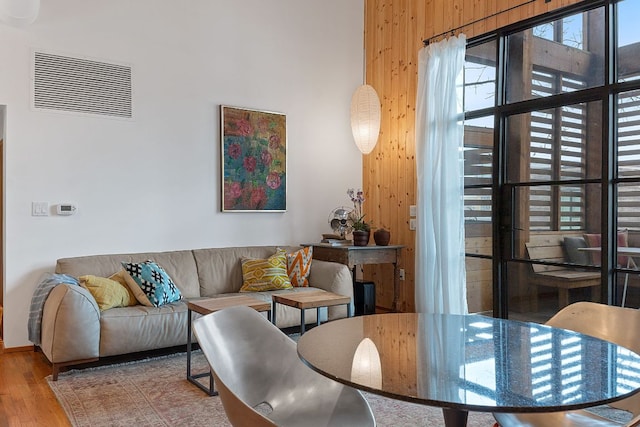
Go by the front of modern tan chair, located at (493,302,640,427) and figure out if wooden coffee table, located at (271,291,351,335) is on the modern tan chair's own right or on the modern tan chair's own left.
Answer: on the modern tan chair's own right

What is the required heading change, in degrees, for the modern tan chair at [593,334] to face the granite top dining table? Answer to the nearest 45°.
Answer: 0° — it already faces it

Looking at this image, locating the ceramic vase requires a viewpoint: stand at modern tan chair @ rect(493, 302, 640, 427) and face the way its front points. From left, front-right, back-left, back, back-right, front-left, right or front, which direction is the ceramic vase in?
right

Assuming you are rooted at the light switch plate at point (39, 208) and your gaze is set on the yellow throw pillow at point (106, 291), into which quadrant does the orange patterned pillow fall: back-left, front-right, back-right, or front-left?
front-left

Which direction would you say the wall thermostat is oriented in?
toward the camera

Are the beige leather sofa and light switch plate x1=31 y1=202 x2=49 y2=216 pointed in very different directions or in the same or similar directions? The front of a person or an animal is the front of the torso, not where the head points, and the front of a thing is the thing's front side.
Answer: same or similar directions

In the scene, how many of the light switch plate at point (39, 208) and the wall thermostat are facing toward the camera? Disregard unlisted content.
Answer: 2

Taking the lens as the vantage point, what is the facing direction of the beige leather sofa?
facing the viewer and to the right of the viewer

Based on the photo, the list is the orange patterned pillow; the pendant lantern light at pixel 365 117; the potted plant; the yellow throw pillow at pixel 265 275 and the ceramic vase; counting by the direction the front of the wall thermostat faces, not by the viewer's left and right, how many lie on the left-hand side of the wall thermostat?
5

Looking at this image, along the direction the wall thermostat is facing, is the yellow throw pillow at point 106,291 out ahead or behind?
ahead

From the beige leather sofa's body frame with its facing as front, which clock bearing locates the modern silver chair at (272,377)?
The modern silver chair is roughly at 1 o'clock from the beige leather sofa.

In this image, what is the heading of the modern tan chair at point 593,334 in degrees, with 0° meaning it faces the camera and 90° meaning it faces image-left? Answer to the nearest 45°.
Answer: approximately 45°

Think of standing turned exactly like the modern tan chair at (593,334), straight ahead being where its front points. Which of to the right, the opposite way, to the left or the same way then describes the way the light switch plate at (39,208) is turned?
to the left

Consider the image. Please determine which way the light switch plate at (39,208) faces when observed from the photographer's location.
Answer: facing the viewer

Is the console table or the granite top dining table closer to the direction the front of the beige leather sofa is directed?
the granite top dining table

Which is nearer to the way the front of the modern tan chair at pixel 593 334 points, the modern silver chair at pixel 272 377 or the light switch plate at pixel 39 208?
the modern silver chair
